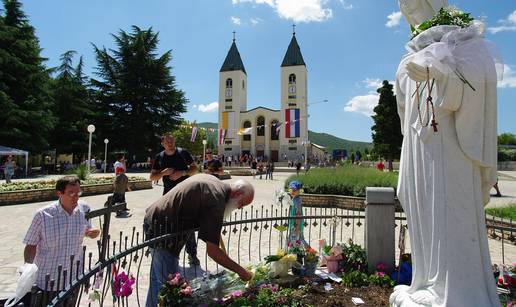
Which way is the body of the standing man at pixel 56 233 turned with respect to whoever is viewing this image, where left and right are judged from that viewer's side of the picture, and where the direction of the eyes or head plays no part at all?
facing the viewer and to the right of the viewer

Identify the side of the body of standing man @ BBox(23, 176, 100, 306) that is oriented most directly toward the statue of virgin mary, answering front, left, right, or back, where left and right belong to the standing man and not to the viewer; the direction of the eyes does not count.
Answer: front

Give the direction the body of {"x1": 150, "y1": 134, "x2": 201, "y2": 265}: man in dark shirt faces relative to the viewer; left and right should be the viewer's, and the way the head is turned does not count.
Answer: facing the viewer

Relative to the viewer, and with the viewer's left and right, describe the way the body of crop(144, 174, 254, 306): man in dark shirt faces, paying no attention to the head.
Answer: facing to the right of the viewer

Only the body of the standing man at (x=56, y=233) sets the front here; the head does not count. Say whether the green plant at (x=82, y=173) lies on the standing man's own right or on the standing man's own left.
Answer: on the standing man's own left

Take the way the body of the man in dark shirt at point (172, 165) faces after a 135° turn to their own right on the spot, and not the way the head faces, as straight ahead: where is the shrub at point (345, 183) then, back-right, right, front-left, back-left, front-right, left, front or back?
right

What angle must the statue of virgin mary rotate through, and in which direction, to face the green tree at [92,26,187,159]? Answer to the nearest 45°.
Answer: approximately 90° to its right

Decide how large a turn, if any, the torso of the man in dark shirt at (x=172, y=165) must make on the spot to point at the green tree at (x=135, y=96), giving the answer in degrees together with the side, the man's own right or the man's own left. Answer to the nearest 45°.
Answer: approximately 180°

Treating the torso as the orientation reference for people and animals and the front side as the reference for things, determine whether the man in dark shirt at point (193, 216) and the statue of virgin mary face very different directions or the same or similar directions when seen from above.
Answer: very different directions

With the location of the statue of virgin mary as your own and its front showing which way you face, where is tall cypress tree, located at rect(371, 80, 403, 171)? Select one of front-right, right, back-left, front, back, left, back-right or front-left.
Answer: back-right

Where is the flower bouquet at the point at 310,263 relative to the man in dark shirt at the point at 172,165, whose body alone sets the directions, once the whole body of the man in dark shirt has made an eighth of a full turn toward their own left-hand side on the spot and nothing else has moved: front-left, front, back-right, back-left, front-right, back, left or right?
front

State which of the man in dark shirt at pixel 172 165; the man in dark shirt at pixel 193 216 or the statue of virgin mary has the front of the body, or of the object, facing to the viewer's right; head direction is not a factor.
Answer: the man in dark shirt at pixel 193 216

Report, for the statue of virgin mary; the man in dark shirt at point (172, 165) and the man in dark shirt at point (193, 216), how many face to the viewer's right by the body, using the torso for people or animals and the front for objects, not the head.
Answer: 1
